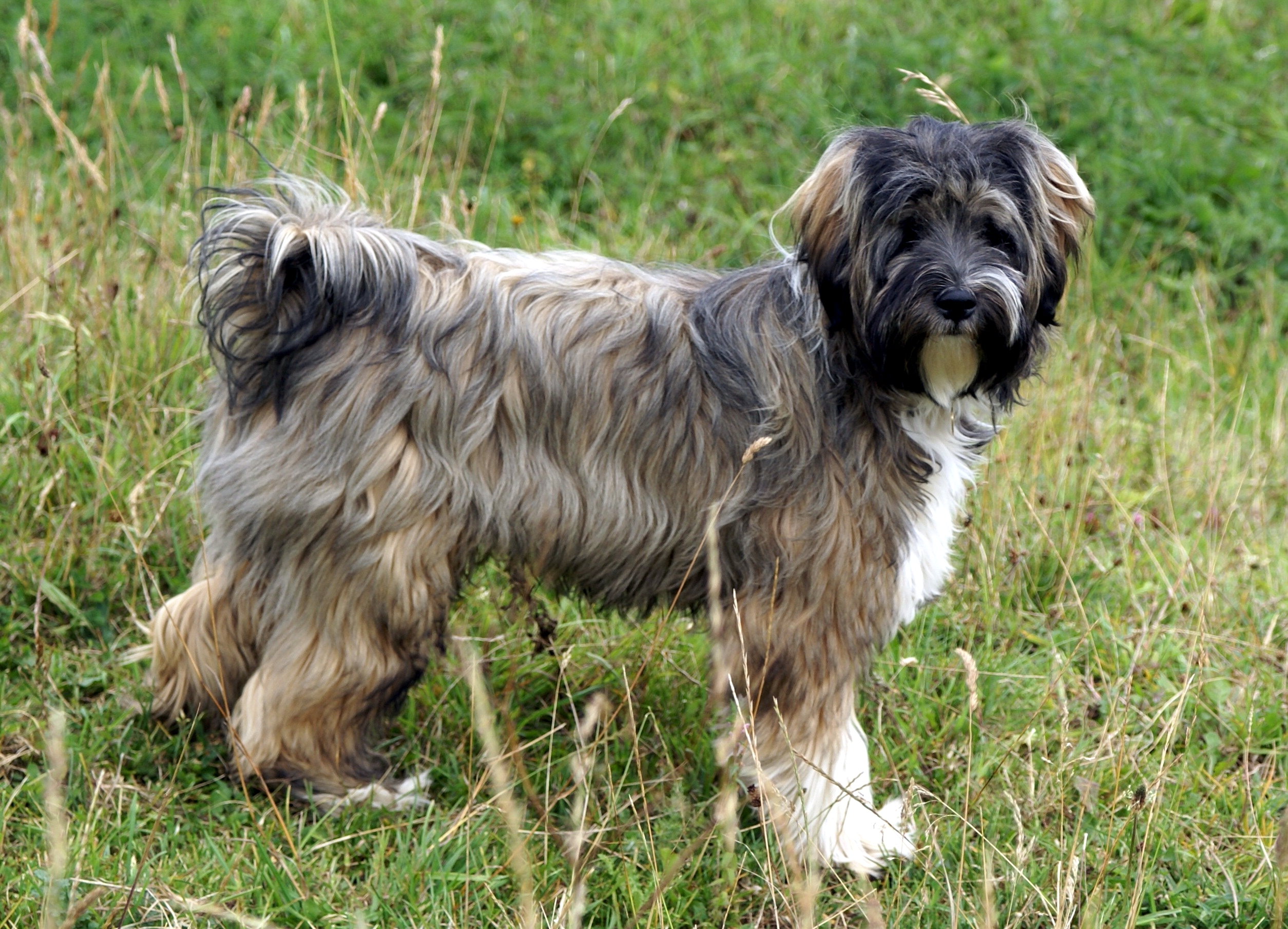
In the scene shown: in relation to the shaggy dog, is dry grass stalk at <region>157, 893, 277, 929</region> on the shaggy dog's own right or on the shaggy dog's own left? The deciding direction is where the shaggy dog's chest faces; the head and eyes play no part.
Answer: on the shaggy dog's own right

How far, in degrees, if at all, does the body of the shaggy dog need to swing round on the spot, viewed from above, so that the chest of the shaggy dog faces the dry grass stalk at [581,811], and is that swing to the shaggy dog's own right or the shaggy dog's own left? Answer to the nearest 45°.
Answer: approximately 90° to the shaggy dog's own right

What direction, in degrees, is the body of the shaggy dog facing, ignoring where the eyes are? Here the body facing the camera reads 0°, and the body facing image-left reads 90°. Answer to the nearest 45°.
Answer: approximately 270°
